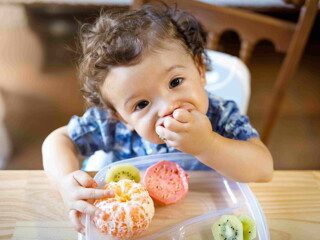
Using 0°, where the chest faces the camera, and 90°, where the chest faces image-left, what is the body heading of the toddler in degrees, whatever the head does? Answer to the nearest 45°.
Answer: approximately 0°
